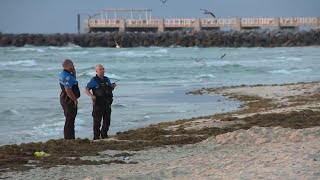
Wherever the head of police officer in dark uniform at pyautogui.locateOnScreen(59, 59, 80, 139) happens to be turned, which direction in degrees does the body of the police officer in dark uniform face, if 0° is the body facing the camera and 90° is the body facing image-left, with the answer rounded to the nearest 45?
approximately 270°

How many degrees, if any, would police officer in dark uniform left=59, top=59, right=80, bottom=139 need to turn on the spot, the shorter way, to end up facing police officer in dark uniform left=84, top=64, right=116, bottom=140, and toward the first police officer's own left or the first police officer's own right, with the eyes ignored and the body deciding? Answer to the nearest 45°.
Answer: approximately 45° to the first police officer's own left

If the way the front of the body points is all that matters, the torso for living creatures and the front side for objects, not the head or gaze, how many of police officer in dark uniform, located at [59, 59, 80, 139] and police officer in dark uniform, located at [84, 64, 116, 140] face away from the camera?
0

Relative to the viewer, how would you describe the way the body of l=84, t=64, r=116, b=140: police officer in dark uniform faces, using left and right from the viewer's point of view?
facing the viewer and to the right of the viewer

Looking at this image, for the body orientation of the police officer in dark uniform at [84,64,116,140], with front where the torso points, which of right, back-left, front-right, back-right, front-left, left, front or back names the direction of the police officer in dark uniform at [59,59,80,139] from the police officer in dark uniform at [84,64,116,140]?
right
